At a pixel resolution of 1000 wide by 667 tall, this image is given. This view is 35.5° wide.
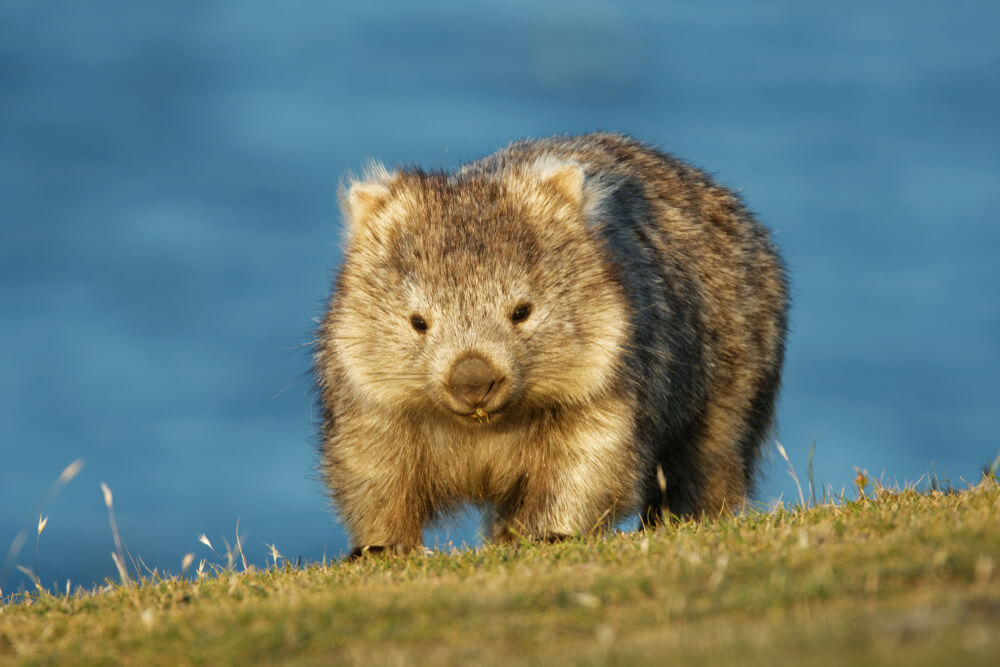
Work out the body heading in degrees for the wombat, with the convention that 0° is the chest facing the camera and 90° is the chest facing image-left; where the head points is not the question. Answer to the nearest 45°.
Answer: approximately 45°
